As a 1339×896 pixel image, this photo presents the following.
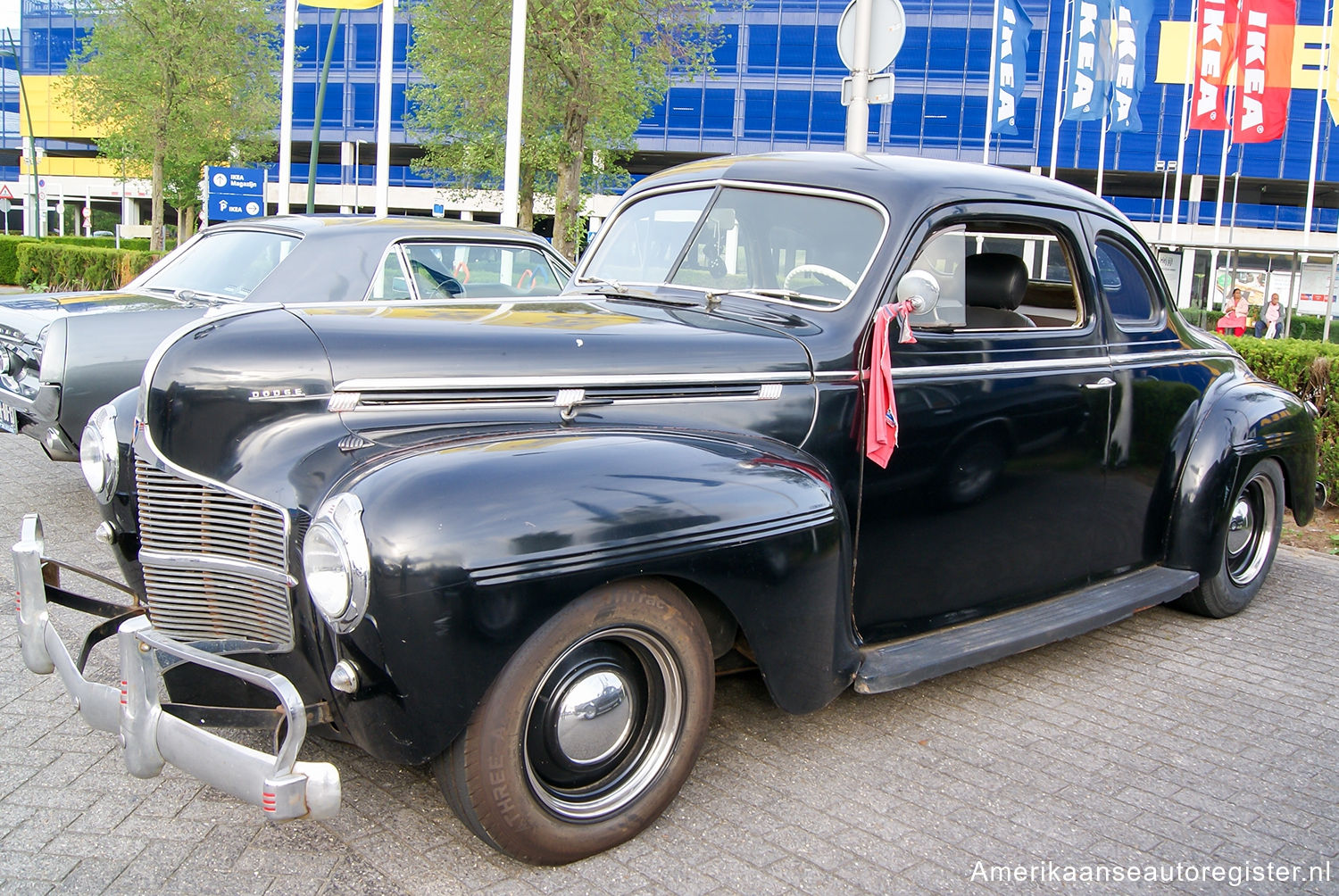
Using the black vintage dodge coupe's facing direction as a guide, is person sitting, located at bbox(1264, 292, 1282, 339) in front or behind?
behind

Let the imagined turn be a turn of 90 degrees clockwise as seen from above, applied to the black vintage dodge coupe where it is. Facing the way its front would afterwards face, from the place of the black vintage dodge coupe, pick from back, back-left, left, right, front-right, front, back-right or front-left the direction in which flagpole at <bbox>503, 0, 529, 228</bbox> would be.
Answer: front-right

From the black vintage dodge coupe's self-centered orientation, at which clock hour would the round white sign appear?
The round white sign is roughly at 5 o'clock from the black vintage dodge coupe.

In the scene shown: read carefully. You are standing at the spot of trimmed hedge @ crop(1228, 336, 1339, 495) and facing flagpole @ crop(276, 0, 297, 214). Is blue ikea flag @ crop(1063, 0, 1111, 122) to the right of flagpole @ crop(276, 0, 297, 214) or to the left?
right

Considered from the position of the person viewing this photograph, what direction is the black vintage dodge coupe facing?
facing the viewer and to the left of the viewer

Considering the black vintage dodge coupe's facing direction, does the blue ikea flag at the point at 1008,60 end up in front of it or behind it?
behind

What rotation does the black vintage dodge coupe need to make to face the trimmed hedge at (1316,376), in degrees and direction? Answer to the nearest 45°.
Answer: approximately 180°

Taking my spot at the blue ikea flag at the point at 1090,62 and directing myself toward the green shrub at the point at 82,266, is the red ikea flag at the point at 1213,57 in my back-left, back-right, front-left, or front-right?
back-left

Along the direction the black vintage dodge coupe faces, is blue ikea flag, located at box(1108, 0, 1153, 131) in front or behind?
behind
